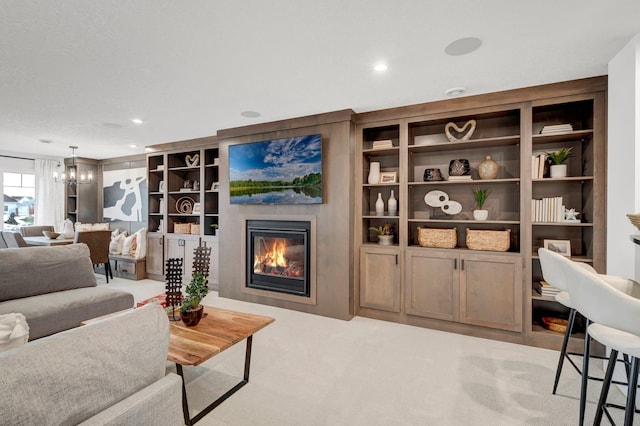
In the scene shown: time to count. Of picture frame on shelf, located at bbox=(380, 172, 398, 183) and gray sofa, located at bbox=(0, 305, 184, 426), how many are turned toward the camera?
1

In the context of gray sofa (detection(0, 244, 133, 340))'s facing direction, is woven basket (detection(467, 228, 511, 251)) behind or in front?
in front

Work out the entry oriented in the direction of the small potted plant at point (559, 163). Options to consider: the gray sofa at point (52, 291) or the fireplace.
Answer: the gray sofa

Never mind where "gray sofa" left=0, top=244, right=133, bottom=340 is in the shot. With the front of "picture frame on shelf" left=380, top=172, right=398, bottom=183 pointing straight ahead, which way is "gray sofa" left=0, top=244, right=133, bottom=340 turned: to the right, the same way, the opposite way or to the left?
to the left

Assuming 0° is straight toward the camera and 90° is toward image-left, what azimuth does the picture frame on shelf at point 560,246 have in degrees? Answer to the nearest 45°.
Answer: approximately 0°

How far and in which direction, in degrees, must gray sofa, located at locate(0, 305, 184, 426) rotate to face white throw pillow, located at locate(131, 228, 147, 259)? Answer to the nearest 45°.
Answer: approximately 45° to its right

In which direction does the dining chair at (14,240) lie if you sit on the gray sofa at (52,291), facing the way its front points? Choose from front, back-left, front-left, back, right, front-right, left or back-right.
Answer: back-left

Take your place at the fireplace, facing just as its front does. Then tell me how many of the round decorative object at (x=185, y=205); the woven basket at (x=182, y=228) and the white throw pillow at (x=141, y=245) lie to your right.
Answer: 3

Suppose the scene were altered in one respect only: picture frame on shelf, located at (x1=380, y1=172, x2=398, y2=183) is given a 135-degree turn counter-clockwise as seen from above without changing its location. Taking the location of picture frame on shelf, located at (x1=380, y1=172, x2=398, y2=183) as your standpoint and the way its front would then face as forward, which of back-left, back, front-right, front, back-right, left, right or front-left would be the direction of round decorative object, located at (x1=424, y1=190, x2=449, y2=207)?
front-right

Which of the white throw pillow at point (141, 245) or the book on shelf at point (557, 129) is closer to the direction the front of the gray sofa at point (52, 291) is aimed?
the book on shelf

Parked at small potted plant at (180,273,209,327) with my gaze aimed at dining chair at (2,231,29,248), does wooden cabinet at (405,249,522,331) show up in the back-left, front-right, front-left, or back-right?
back-right

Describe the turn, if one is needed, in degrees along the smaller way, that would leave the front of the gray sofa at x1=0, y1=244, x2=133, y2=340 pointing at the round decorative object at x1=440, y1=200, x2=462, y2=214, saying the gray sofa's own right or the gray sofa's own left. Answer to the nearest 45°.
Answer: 0° — it already faces it

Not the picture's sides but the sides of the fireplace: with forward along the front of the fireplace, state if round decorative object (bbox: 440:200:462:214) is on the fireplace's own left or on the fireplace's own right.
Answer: on the fireplace's own left

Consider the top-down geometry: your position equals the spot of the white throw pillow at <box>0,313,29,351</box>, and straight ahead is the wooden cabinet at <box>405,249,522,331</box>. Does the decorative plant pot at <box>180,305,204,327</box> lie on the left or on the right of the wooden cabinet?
left

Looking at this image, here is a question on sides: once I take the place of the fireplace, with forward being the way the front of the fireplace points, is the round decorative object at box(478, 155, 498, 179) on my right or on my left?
on my left
